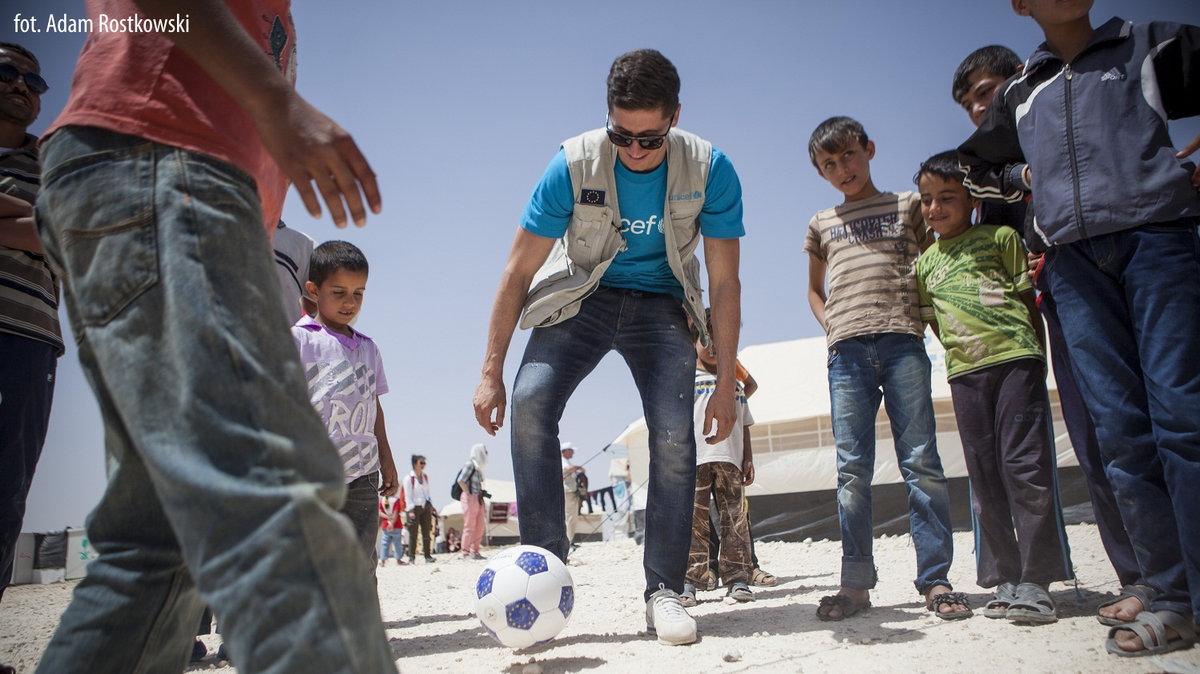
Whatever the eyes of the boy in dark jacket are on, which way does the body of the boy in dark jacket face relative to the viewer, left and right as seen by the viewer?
facing the viewer and to the left of the viewer

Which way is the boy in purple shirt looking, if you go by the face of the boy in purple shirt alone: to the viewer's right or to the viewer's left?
to the viewer's right

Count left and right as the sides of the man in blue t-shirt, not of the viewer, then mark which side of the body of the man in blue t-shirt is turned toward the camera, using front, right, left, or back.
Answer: front

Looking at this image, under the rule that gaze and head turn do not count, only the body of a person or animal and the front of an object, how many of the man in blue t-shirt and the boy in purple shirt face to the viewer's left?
0

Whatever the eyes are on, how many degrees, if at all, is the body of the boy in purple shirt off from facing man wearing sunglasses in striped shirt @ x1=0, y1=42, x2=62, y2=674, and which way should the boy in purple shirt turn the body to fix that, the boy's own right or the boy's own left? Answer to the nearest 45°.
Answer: approximately 90° to the boy's own right

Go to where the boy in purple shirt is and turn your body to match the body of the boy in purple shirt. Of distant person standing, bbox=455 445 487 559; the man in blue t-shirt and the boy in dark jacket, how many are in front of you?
2

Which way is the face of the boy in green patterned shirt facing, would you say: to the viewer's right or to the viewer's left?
to the viewer's left

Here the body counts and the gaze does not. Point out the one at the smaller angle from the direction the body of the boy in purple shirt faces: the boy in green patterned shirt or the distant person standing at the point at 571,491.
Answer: the boy in green patterned shirt

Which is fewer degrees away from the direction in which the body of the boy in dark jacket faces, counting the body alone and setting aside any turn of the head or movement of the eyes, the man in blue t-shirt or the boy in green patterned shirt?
the man in blue t-shirt

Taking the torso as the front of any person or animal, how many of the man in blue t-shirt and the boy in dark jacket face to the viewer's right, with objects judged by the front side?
0

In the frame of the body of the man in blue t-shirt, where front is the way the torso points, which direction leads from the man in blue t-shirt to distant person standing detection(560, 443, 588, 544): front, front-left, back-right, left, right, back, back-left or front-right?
back

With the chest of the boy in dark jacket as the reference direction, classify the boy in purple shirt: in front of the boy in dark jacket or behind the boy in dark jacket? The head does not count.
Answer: in front

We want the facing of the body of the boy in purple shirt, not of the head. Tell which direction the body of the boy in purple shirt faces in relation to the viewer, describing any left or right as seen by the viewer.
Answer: facing the viewer and to the right of the viewer
